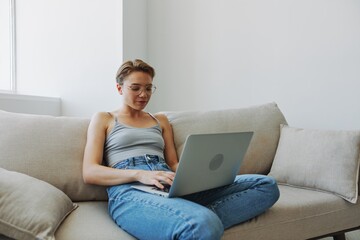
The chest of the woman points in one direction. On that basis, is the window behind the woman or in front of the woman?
behind

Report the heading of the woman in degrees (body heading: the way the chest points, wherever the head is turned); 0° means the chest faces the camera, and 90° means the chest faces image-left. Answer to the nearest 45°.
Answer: approximately 315°
